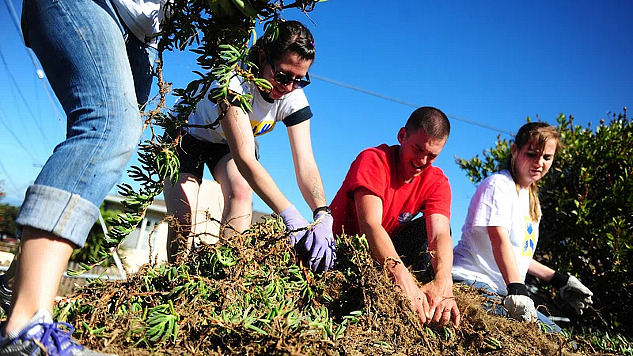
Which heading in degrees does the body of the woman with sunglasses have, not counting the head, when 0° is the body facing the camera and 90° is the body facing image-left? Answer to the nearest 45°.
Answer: approximately 315°

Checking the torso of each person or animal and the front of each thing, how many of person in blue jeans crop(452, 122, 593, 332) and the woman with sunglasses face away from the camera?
0

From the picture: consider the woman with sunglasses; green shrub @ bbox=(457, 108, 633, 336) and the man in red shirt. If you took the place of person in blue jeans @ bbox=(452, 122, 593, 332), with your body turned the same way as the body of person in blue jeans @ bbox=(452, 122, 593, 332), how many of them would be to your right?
2

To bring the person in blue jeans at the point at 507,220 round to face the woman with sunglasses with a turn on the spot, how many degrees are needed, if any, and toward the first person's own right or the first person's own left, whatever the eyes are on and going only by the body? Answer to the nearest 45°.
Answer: approximately 90° to the first person's own right

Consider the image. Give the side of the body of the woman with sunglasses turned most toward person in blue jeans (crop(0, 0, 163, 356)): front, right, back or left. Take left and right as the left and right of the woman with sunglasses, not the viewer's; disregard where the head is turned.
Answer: right

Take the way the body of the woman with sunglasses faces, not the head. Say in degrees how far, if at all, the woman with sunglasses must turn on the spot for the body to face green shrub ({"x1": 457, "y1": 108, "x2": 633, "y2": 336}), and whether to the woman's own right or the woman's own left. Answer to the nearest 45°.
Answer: approximately 90° to the woman's own left

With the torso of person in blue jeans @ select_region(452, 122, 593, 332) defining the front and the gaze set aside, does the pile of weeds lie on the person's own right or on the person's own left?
on the person's own right

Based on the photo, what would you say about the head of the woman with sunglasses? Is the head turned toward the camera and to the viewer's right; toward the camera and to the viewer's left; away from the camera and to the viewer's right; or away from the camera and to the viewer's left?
toward the camera and to the viewer's right

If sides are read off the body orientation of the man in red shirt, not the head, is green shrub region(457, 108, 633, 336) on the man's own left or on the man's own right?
on the man's own left

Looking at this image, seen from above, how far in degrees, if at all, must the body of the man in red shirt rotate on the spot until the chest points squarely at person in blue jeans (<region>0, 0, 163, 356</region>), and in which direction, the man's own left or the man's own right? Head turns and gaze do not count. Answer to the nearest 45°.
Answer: approximately 90° to the man's own right
